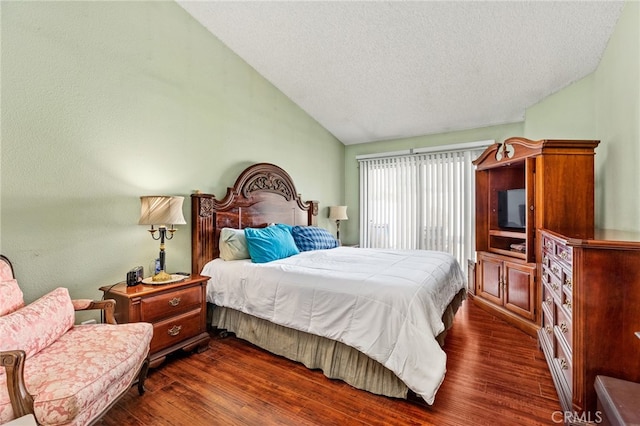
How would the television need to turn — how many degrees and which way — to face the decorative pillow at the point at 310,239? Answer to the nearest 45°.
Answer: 0° — it already faces it

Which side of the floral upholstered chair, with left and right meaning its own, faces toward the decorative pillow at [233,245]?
left

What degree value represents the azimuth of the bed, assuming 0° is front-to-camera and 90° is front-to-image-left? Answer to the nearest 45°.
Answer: approximately 315°

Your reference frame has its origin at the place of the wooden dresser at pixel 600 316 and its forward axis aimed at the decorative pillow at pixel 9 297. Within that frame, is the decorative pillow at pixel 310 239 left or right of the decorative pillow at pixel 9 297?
right

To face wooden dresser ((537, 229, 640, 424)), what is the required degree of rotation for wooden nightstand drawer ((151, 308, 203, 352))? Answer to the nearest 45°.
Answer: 0° — it already faces it

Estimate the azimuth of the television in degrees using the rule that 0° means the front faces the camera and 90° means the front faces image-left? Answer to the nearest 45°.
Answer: approximately 45°

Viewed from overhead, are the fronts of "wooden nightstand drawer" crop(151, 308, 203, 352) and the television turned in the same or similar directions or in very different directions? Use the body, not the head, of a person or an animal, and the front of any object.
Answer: very different directions

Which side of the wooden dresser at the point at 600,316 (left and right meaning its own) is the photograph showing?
left
